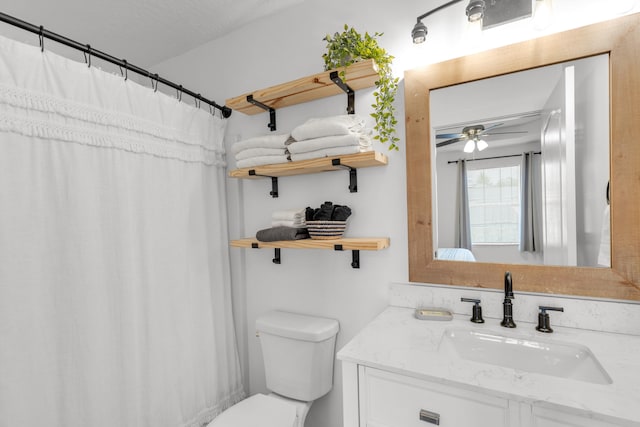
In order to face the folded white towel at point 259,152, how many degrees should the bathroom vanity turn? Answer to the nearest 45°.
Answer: approximately 45° to its right

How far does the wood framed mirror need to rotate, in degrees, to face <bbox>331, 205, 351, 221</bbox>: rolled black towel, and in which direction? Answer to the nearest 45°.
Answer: approximately 45° to its right

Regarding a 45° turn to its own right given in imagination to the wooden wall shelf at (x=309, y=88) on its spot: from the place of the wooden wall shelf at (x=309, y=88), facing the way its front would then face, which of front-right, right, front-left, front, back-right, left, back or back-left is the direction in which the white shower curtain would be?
front

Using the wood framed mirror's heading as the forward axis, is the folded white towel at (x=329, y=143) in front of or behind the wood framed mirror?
in front

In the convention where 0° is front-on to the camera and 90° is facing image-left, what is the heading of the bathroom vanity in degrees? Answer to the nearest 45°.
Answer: approximately 45°

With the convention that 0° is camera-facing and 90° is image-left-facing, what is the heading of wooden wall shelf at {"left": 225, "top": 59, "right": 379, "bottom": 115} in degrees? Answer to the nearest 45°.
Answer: approximately 45°

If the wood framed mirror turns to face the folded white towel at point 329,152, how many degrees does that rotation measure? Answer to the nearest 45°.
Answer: approximately 45° to its right
